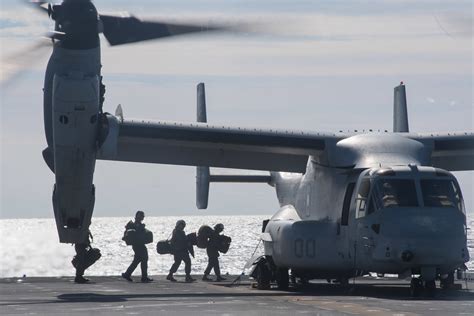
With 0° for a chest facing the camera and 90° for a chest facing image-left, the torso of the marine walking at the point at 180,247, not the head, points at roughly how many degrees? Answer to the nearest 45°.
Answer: approximately 270°

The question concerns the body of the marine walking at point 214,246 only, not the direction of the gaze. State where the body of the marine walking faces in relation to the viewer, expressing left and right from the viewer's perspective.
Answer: facing to the right of the viewer

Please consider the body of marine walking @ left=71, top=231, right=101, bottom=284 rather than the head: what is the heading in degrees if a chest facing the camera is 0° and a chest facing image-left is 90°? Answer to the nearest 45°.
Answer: approximately 270°

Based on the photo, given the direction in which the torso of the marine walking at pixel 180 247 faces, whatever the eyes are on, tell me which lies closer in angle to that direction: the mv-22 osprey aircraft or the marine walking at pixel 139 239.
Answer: the mv-22 osprey aircraft

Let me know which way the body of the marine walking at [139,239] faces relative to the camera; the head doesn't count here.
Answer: to the viewer's right
